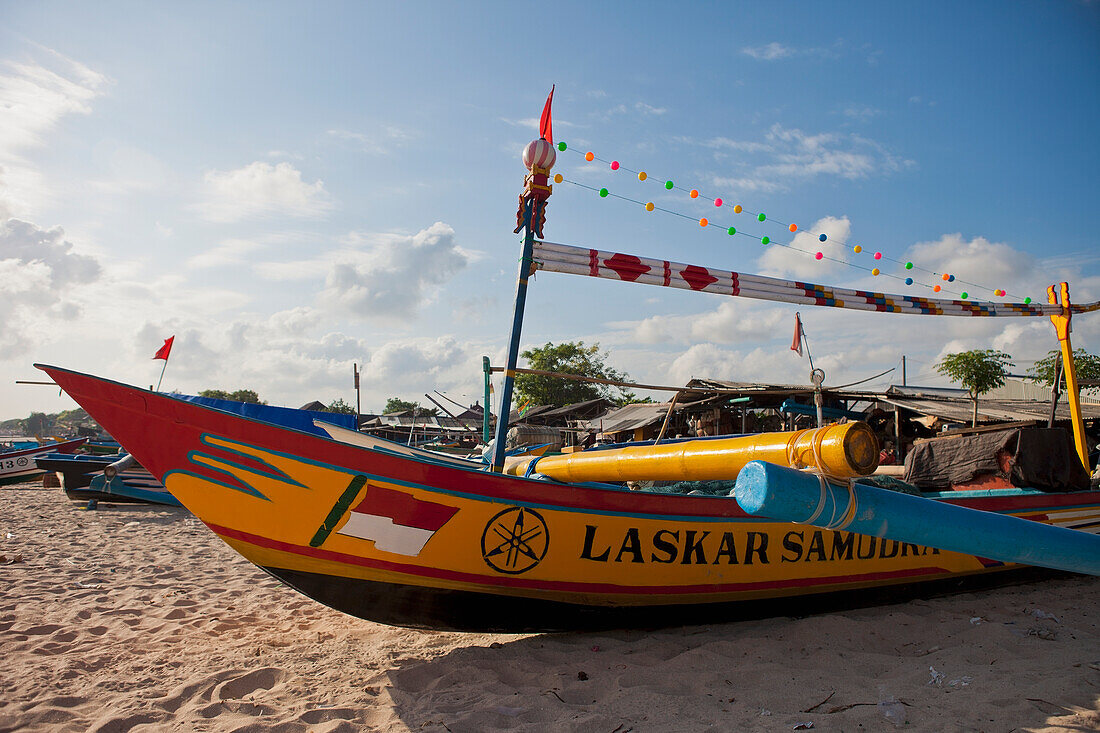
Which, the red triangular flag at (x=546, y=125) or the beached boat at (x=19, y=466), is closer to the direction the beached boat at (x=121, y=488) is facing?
the beached boat

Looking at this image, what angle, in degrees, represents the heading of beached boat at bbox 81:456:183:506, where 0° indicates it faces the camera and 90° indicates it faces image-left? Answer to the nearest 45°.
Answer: approximately 90°

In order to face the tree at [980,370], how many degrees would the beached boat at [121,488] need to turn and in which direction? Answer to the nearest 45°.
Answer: approximately 180°

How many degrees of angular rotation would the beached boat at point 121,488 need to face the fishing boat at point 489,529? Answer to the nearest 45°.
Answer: approximately 90° to its left

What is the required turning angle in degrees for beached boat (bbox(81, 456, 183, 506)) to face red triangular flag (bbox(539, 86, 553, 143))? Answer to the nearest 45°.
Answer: approximately 90° to its left

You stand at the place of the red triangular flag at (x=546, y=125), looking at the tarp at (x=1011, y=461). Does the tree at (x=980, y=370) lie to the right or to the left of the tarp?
left
